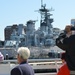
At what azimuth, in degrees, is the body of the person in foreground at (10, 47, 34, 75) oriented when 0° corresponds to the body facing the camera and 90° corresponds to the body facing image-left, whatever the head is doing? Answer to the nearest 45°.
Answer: approximately 135°

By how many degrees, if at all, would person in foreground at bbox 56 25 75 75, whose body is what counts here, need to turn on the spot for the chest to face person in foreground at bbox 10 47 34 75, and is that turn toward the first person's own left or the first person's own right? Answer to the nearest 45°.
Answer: approximately 45° to the first person's own left

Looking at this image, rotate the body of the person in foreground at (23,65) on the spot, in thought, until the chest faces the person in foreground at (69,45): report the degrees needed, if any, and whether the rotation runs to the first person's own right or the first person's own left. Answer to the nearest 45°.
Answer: approximately 135° to the first person's own right

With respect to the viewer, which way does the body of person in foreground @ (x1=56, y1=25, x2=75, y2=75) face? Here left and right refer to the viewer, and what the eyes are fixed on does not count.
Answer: facing away from the viewer and to the left of the viewer
